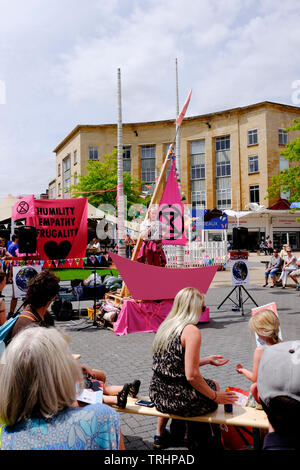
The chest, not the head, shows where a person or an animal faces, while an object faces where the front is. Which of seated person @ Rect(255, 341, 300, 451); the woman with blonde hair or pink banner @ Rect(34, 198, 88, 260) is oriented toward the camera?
the pink banner

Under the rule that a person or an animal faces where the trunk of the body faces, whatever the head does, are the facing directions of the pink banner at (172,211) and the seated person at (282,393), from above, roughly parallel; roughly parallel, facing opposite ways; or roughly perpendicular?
roughly parallel, facing opposite ways

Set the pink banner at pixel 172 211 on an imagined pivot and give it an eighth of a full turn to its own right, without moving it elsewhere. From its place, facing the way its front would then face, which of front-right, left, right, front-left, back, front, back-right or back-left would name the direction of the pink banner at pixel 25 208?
front-right

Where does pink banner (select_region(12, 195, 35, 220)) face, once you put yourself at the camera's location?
facing the viewer

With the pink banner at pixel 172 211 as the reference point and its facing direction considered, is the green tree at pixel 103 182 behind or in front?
behind

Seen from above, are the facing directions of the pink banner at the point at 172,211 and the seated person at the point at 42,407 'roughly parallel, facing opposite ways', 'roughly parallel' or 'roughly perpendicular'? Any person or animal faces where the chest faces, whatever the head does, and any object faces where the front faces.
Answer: roughly parallel, facing opposite ways

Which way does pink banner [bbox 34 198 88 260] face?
toward the camera

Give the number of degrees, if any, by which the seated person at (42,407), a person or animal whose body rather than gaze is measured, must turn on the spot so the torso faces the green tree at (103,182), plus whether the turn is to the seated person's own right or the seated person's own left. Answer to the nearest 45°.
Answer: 0° — they already face it

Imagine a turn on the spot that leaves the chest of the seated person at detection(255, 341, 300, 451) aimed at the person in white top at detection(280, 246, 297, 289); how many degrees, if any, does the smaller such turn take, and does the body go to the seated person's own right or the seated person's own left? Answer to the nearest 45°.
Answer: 0° — they already face them

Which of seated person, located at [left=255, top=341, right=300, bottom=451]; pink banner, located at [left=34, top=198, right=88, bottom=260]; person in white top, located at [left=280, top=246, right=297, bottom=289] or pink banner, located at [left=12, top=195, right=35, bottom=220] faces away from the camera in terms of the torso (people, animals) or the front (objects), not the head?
the seated person

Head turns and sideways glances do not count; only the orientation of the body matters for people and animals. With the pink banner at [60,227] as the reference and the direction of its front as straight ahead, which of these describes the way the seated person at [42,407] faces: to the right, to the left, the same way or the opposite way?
the opposite way

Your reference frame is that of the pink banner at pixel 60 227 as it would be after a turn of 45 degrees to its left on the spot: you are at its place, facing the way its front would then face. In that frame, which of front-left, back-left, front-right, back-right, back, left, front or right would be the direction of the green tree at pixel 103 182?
back-left

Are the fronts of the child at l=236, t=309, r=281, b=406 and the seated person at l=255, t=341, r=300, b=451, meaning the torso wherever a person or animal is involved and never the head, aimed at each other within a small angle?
no

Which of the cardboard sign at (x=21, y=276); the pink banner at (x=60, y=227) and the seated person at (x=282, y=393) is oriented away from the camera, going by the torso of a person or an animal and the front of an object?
the seated person

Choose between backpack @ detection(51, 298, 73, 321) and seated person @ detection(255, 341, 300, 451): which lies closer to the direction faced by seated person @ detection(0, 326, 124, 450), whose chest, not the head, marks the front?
the backpack

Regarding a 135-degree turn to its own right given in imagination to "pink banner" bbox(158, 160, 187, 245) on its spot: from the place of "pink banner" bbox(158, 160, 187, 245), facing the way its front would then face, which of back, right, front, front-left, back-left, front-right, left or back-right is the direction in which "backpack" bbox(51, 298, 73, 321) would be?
front-left

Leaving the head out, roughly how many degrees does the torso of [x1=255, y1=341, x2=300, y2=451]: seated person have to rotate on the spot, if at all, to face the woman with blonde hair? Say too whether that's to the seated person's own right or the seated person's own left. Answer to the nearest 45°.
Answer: approximately 45° to the seated person's own left
